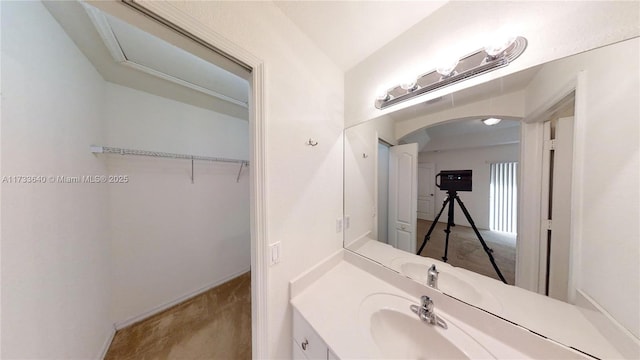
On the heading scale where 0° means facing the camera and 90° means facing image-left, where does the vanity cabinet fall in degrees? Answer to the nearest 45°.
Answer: approximately 45°

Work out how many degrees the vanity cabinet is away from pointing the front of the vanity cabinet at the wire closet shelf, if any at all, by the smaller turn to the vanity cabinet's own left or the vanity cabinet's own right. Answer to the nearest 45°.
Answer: approximately 90° to the vanity cabinet's own right
